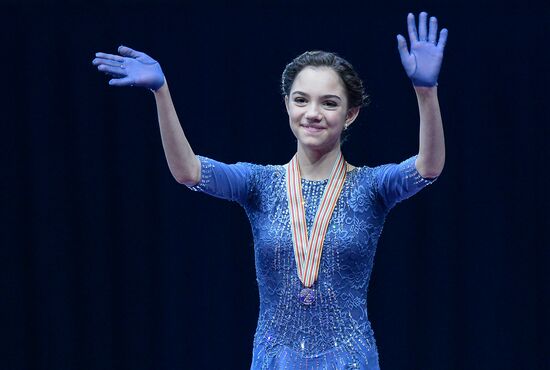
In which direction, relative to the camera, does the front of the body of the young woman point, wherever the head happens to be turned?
toward the camera
